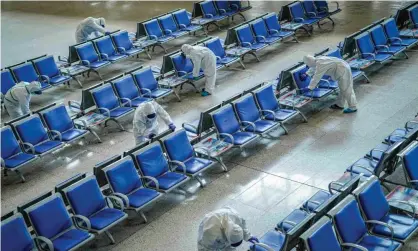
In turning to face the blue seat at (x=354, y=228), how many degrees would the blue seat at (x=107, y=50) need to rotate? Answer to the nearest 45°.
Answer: approximately 45° to its right

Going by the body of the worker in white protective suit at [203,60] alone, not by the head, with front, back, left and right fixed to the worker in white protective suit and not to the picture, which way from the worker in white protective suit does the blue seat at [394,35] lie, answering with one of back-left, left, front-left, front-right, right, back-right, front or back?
back

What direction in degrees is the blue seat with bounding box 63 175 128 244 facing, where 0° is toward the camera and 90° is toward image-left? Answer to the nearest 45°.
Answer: approximately 315°

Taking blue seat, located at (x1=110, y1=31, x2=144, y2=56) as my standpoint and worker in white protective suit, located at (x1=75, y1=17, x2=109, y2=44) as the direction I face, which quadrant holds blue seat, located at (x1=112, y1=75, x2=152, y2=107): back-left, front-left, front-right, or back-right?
back-left

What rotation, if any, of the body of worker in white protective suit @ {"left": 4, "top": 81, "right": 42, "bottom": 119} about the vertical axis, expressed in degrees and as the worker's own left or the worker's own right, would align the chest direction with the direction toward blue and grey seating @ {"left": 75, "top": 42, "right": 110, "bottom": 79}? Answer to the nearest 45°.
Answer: approximately 45° to the worker's own left

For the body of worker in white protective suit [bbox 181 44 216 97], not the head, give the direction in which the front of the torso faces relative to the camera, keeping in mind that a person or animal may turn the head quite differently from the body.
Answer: to the viewer's left

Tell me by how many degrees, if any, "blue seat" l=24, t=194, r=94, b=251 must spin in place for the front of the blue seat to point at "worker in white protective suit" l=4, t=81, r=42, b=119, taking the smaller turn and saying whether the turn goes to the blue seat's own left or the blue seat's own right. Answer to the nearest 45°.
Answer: approximately 135° to the blue seat's own left
